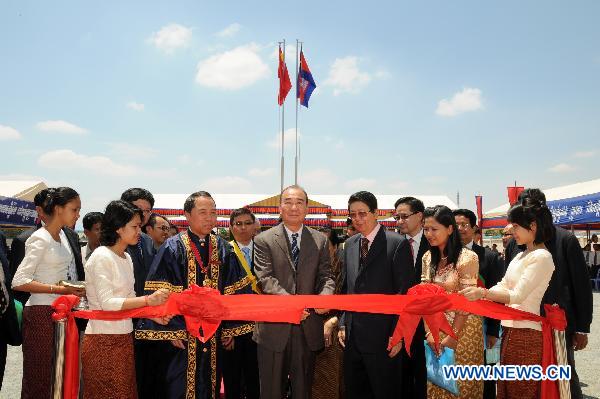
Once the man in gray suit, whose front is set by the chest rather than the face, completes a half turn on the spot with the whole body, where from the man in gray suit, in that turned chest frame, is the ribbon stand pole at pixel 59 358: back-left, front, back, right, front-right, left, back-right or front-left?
left

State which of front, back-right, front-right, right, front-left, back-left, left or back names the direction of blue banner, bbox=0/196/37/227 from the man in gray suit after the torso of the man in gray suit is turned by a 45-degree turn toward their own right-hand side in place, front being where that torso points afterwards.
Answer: right

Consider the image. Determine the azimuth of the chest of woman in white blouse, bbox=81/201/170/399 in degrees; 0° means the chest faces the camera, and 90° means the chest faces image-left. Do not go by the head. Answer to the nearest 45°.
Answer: approximately 270°

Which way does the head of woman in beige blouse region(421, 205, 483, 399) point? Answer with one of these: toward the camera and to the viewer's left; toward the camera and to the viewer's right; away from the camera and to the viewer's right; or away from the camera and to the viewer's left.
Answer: toward the camera and to the viewer's left

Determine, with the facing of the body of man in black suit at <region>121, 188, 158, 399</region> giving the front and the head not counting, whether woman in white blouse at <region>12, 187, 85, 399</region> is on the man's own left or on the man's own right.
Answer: on the man's own right

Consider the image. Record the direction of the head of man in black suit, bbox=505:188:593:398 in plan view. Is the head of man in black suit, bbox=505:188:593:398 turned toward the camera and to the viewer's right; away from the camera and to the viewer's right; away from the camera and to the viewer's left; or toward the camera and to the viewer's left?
toward the camera and to the viewer's left

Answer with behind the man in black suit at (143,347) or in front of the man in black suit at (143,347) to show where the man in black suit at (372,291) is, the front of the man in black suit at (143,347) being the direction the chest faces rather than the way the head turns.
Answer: in front

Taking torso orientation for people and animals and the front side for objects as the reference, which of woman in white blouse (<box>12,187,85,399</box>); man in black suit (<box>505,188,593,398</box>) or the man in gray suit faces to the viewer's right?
the woman in white blouse

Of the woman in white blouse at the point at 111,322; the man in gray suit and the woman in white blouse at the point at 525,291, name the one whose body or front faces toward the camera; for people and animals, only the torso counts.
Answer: the man in gray suit

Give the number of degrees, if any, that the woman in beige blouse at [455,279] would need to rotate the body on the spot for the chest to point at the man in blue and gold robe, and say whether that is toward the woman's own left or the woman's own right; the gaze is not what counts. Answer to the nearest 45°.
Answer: approximately 45° to the woman's own right

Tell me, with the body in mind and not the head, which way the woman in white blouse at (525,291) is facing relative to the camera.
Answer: to the viewer's left

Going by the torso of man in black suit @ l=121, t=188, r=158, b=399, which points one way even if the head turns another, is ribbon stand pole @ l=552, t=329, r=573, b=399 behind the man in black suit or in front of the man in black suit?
in front

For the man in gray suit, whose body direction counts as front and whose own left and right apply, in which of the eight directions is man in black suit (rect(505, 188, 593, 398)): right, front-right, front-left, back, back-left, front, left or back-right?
left

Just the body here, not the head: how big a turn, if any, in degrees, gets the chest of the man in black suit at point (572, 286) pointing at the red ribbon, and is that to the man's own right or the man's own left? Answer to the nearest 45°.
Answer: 0° — they already face it

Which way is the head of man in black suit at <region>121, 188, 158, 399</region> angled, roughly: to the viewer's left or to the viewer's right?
to the viewer's right
